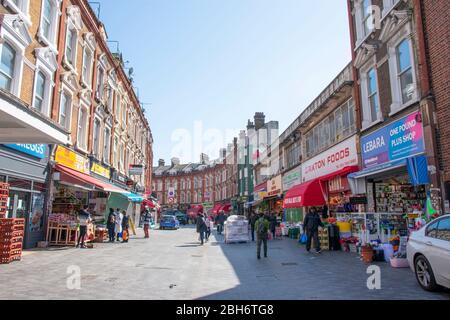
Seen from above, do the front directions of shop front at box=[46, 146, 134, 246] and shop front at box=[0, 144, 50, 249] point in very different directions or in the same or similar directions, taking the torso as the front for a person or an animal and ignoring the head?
same or similar directions

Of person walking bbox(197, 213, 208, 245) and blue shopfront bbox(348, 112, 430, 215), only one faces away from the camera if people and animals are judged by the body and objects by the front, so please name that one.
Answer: the person walking

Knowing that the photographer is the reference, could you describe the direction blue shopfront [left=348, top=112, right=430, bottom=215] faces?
facing the viewer and to the left of the viewer

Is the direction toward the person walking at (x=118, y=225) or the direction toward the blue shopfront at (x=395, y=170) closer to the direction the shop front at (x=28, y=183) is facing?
the blue shopfront

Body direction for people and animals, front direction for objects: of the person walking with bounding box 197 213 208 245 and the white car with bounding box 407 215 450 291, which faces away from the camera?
the person walking

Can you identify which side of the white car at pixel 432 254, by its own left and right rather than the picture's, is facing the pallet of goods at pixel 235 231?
back

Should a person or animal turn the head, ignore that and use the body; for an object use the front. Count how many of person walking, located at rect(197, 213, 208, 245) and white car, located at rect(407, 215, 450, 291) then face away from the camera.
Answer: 1

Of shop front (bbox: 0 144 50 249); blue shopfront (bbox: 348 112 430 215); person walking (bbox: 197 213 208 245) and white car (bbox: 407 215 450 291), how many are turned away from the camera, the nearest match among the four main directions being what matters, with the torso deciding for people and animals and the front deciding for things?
1

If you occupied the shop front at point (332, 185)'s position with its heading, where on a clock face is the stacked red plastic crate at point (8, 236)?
The stacked red plastic crate is roughly at 12 o'clock from the shop front.

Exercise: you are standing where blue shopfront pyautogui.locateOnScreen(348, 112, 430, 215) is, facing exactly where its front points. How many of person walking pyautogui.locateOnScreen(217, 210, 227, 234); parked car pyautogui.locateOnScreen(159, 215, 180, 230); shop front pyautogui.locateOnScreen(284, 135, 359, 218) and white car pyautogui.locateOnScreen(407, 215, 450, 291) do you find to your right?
3

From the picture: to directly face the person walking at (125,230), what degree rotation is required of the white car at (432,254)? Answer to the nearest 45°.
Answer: approximately 180°

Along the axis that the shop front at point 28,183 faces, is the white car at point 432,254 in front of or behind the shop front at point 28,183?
in front

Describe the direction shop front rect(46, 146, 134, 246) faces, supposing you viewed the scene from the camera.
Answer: facing the viewer and to the right of the viewer

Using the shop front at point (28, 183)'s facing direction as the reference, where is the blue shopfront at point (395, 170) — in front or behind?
in front

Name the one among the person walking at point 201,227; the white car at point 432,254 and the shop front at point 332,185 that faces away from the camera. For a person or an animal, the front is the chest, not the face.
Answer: the person walking
